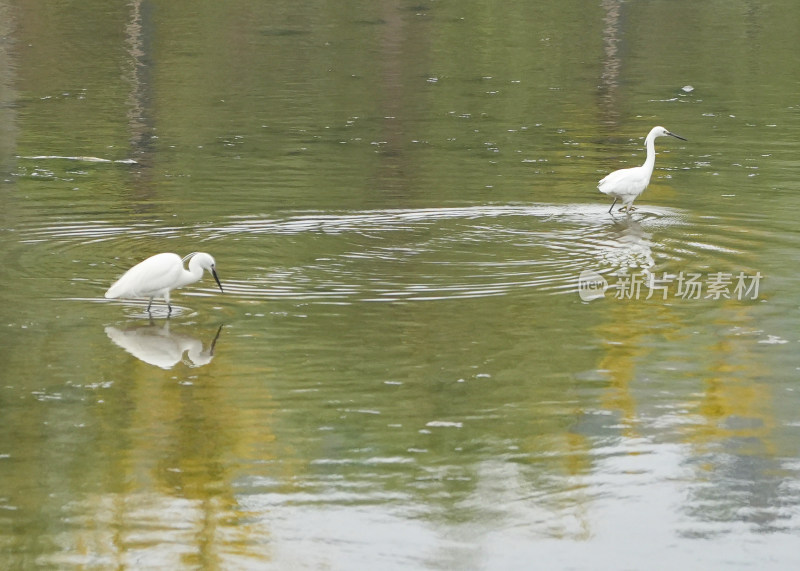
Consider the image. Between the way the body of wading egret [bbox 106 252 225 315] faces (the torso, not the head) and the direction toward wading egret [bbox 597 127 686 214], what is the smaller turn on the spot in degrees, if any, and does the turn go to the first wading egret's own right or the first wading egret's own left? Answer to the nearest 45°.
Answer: approximately 45° to the first wading egret's own left

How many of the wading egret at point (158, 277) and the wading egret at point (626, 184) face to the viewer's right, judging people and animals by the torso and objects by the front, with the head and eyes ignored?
2

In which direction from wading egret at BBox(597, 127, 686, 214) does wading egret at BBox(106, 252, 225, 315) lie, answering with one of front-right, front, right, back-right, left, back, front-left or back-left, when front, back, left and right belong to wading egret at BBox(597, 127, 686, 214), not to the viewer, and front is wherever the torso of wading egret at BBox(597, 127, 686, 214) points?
back-right

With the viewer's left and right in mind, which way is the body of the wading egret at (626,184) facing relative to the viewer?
facing to the right of the viewer

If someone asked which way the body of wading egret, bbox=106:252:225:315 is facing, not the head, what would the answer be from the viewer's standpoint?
to the viewer's right

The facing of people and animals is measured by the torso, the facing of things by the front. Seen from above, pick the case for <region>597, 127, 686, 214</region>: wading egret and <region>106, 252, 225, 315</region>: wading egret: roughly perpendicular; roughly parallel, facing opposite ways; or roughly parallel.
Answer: roughly parallel
